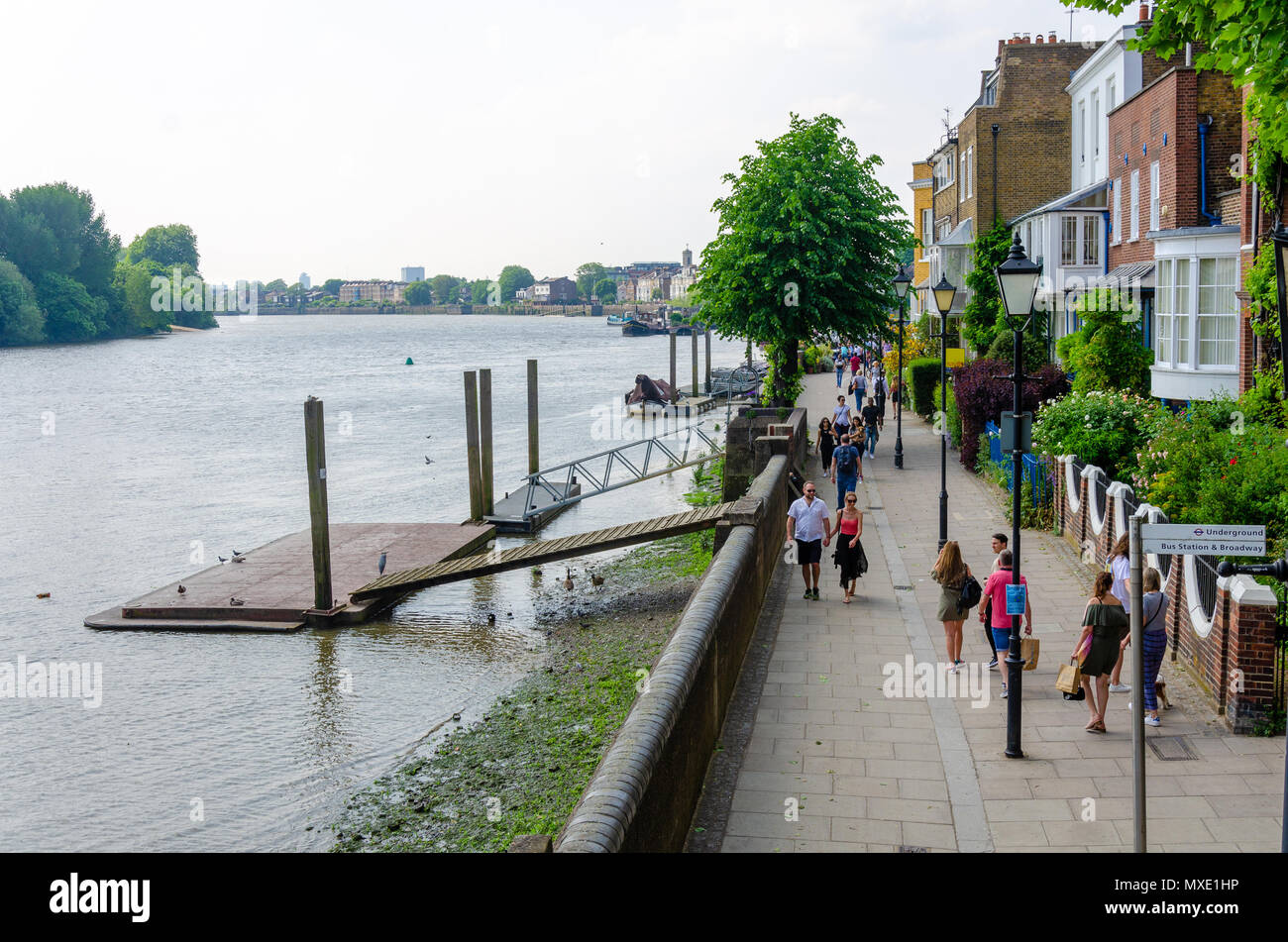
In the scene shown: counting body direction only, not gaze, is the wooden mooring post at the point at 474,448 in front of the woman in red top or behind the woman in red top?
behind

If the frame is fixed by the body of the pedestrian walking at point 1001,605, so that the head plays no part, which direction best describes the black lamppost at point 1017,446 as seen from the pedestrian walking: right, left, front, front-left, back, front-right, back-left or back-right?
back

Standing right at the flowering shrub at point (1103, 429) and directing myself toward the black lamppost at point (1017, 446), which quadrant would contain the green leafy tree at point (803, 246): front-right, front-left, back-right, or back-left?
back-right

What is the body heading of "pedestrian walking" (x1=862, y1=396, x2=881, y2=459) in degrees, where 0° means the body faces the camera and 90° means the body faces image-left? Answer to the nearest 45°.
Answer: approximately 0°

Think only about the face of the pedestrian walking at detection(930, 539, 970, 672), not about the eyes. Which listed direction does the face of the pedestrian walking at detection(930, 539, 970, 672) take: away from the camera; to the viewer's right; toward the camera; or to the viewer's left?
away from the camera

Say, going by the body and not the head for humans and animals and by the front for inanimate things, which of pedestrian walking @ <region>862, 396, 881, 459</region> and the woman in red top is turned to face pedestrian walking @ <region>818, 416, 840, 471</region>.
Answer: pedestrian walking @ <region>862, 396, 881, 459</region>

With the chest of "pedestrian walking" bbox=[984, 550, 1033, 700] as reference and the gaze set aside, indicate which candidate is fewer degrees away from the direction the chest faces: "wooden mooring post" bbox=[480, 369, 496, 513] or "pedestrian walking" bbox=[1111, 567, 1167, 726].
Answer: the wooden mooring post

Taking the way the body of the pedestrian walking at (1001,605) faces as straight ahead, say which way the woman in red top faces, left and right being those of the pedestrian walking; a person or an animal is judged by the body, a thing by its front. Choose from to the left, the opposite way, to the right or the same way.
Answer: the opposite way

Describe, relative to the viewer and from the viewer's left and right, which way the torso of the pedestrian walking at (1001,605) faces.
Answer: facing away from the viewer

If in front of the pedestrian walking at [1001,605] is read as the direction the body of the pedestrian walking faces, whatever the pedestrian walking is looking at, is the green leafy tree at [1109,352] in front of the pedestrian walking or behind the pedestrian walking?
in front

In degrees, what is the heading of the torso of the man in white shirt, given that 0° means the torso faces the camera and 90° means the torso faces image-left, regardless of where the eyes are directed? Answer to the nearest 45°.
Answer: approximately 0°

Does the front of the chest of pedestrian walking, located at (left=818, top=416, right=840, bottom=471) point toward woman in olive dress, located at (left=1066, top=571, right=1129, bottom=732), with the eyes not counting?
yes
